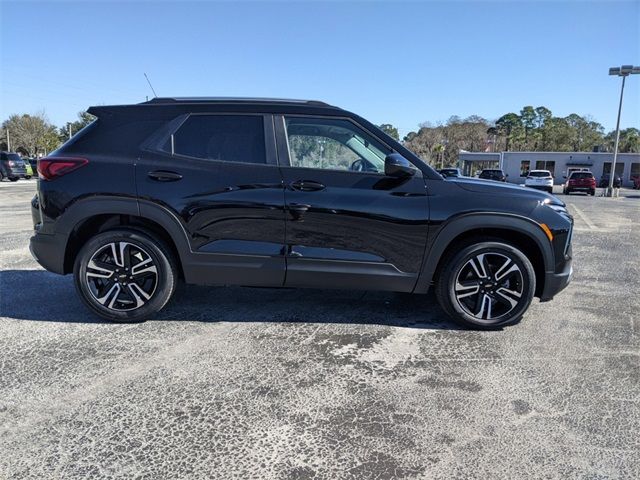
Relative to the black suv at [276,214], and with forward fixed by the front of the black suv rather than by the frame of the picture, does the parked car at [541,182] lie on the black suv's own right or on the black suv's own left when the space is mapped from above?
on the black suv's own left

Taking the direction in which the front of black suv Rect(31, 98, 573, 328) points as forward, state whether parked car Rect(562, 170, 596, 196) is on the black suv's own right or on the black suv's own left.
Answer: on the black suv's own left

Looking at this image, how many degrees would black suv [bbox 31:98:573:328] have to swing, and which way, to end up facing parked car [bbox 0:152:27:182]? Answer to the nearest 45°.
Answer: approximately 135° to its left

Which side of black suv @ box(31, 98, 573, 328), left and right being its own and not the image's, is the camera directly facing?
right

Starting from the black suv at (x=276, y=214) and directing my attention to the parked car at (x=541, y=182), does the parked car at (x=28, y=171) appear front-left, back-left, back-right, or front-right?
front-left

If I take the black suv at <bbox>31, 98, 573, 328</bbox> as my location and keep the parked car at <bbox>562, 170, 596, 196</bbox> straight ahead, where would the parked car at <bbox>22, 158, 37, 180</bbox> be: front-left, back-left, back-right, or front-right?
front-left

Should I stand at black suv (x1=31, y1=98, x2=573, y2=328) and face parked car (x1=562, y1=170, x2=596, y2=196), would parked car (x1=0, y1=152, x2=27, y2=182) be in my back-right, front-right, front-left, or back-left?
front-left

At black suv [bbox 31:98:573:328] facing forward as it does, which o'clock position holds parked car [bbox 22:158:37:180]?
The parked car is roughly at 8 o'clock from the black suv.

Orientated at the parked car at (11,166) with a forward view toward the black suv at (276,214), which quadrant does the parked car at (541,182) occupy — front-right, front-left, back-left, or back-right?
front-left

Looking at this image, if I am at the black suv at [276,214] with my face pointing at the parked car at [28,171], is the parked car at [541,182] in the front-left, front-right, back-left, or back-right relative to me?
front-right
